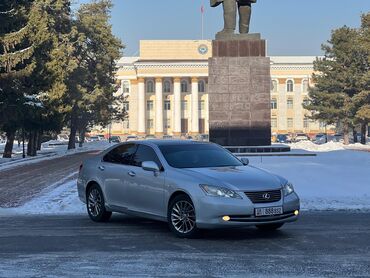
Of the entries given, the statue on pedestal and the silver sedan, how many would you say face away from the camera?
0

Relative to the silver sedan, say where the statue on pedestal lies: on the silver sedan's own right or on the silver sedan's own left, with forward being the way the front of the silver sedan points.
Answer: on the silver sedan's own left

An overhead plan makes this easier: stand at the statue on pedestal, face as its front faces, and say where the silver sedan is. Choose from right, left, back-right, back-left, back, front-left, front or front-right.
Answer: front-left

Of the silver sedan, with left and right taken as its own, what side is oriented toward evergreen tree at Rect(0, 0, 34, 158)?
back

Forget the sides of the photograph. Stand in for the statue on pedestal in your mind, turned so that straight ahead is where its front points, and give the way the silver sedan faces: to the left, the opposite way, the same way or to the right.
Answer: to the left

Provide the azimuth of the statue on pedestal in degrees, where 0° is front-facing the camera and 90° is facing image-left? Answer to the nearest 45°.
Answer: approximately 45°

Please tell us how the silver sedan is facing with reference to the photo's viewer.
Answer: facing the viewer and to the right of the viewer

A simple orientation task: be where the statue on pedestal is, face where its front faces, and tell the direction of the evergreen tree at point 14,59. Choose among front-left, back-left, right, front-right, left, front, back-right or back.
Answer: front-right
